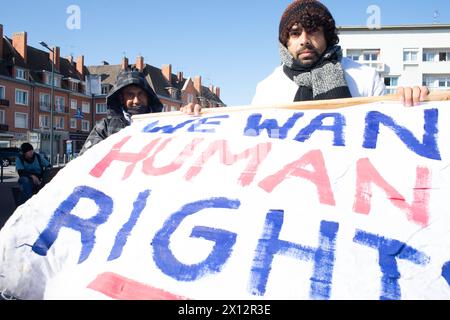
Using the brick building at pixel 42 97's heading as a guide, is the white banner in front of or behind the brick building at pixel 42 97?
in front

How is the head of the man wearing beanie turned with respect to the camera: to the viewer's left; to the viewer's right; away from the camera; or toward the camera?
toward the camera

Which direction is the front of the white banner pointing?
toward the camera

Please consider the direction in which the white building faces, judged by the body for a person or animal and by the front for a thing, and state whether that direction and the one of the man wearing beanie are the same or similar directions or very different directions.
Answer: same or similar directions

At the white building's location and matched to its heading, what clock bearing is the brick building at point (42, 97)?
The brick building is roughly at 2 o'clock from the white building.

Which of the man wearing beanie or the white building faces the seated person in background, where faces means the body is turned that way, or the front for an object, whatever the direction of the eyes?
the white building

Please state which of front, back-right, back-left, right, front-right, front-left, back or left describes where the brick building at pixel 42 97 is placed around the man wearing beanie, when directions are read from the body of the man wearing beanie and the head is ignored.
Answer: back-right

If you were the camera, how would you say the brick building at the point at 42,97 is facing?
facing the viewer and to the right of the viewer

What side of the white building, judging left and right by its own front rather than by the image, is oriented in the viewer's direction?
front

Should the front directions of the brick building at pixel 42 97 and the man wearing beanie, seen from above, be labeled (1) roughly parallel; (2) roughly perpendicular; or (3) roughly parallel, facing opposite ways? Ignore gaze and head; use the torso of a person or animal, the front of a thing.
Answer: roughly perpendicular

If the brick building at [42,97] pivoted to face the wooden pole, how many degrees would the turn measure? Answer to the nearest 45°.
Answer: approximately 45° to its right
